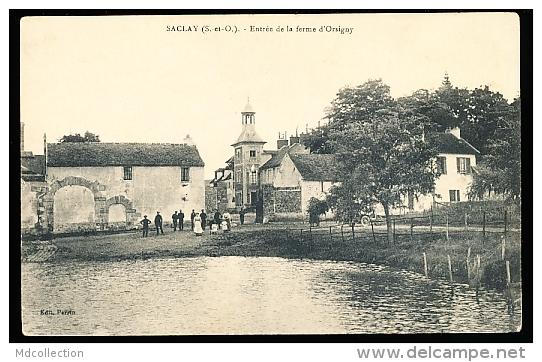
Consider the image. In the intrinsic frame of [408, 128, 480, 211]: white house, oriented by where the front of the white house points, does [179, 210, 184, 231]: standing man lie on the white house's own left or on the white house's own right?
on the white house's own right

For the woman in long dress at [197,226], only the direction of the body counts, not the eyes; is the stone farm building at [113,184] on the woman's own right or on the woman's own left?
on the woman's own right

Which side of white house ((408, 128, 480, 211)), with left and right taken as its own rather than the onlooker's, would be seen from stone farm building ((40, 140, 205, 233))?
right

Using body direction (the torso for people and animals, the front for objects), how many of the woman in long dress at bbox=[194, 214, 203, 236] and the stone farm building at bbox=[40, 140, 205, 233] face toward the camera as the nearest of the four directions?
2

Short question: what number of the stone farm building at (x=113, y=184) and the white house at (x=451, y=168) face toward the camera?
2
